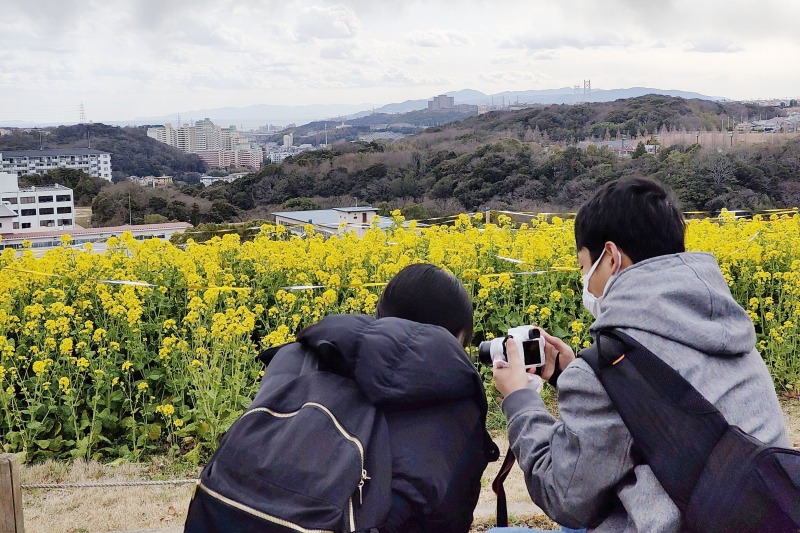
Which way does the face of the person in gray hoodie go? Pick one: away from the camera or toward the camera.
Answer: away from the camera

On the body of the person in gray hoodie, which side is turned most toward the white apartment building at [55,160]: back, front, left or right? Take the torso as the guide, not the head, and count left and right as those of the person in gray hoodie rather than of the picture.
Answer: front

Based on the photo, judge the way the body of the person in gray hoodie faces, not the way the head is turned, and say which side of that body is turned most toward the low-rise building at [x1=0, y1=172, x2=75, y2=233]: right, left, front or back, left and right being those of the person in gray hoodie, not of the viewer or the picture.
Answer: front

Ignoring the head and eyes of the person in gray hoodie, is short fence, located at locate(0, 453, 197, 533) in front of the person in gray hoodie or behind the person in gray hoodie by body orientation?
in front

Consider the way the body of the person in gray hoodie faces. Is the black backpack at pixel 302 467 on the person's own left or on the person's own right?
on the person's own left

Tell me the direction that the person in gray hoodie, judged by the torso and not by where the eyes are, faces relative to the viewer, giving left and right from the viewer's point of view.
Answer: facing away from the viewer and to the left of the viewer
